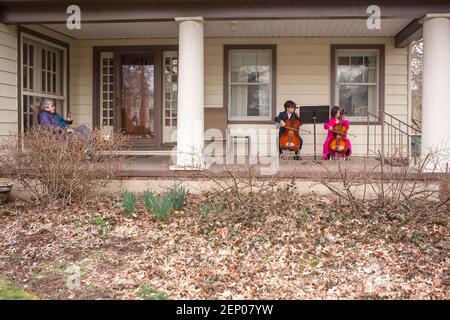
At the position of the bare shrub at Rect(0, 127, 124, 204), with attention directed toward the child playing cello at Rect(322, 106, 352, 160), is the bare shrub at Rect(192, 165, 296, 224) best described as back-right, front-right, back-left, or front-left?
front-right

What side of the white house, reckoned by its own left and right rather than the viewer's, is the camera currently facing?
front

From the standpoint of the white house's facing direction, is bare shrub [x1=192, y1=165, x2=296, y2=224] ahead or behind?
ahead
